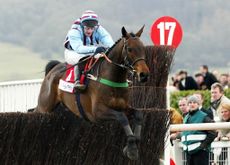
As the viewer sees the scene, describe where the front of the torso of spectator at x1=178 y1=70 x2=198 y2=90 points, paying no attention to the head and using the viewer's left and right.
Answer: facing the viewer and to the left of the viewer

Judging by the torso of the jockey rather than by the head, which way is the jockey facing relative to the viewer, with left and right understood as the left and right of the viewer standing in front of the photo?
facing the viewer and to the right of the viewer

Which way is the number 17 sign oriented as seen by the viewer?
toward the camera

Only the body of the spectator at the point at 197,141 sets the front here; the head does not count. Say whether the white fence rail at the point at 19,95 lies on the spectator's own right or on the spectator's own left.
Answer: on the spectator's own right
